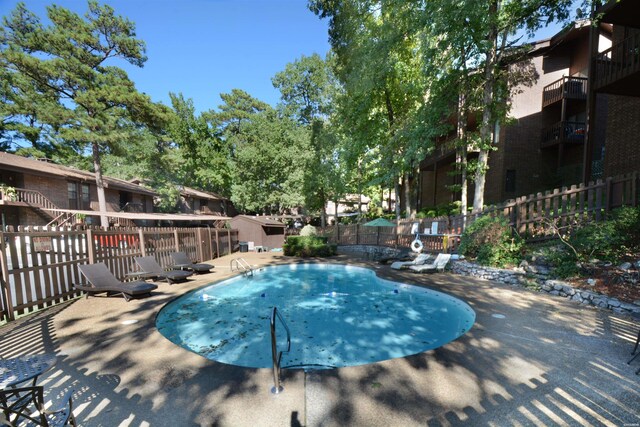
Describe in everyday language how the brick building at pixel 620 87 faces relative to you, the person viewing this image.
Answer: facing the viewer and to the left of the viewer

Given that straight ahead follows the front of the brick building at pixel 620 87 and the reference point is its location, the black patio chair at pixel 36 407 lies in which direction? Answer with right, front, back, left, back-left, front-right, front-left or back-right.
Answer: front-left

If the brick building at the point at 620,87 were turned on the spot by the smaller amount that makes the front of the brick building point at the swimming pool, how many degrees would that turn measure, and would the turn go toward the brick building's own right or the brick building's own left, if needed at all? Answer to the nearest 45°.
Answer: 0° — it already faces it

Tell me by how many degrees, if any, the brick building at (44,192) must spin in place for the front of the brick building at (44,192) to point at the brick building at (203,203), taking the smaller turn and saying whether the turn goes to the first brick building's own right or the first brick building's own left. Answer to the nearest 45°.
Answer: approximately 90° to the first brick building's own left

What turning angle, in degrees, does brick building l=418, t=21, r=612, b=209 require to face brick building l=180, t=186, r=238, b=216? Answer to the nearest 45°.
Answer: approximately 45° to its right

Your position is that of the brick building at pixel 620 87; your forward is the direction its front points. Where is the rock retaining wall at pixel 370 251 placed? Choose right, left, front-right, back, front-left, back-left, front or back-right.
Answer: front-right

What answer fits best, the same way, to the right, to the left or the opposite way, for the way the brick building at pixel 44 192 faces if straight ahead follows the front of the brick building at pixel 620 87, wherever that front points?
the opposite way

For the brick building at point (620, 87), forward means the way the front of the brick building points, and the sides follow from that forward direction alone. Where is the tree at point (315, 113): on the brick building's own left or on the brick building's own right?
on the brick building's own right

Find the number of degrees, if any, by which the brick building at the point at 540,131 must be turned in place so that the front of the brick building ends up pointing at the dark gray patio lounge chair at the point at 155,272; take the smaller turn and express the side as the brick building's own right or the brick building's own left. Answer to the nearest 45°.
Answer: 0° — it already faces it

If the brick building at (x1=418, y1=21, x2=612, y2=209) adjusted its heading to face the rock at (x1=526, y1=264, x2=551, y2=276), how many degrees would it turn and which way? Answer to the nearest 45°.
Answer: approximately 45° to its left

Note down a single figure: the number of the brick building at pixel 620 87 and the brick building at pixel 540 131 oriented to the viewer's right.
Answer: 0

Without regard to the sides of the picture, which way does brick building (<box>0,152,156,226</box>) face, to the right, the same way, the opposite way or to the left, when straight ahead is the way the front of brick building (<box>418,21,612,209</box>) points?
the opposite way

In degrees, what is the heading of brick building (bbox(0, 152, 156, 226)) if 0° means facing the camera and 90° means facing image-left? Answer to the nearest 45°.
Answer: approximately 315°

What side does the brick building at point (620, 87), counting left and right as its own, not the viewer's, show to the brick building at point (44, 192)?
front

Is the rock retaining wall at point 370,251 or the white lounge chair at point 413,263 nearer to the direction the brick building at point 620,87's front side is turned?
the white lounge chair

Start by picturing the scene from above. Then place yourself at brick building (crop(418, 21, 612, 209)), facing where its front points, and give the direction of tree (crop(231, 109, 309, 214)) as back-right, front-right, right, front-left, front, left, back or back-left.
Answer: front-right
